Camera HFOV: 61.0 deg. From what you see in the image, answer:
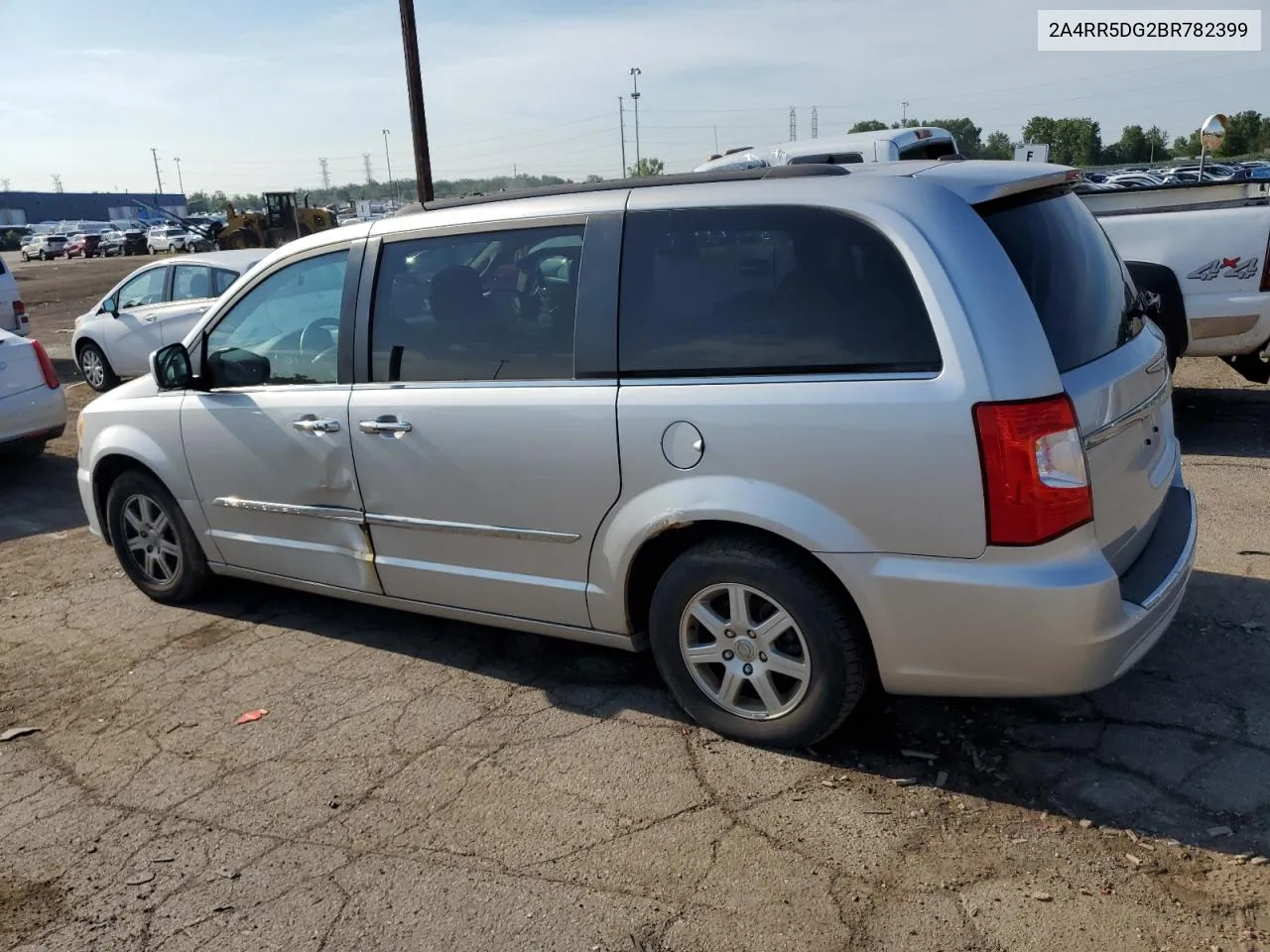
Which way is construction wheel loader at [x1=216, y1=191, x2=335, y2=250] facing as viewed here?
to the viewer's left

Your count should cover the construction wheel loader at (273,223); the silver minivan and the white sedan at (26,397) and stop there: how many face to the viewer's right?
0

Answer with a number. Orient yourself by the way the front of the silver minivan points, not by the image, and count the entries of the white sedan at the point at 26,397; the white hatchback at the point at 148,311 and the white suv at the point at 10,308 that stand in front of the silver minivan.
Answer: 3

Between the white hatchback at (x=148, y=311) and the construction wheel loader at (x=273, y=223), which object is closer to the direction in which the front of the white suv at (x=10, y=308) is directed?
the construction wheel loader

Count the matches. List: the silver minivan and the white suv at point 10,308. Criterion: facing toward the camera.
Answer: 0

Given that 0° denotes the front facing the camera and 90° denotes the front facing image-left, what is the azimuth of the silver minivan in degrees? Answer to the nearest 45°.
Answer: approximately 135°

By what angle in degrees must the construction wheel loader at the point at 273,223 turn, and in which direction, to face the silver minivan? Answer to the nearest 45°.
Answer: approximately 90° to its left

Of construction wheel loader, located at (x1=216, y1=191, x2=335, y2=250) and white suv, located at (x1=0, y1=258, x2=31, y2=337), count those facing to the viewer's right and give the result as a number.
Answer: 0

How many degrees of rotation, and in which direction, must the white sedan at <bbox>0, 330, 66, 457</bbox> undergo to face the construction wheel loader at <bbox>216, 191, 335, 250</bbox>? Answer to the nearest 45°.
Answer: approximately 45° to its right

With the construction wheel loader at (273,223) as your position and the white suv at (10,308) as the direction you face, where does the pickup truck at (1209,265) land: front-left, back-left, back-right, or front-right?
front-left

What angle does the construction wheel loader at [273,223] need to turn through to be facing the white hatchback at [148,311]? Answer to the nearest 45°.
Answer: approximately 90° to its left

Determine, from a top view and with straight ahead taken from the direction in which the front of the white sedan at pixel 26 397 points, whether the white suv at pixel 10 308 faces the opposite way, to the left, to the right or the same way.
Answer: the same way

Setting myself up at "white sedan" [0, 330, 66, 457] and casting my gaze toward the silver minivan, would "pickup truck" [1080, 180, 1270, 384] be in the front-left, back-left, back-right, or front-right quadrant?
front-left

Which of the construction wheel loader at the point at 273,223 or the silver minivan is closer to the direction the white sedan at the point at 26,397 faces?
the construction wheel loader
